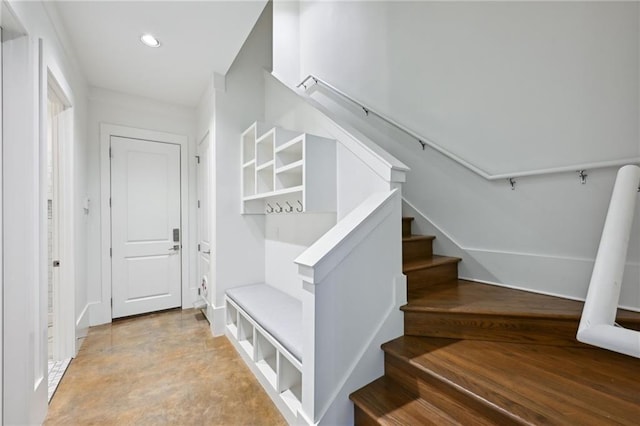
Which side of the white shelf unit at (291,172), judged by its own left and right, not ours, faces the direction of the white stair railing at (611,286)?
left

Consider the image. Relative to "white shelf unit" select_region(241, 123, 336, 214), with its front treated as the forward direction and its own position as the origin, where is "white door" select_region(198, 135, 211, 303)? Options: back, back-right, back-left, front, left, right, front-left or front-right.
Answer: right

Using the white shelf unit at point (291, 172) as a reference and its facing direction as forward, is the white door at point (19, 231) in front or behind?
in front

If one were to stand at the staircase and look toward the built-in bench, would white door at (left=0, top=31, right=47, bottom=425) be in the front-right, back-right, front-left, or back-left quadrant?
front-left

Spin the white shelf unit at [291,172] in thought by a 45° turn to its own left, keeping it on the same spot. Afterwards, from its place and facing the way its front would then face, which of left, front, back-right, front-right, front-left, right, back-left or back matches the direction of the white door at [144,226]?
back-right

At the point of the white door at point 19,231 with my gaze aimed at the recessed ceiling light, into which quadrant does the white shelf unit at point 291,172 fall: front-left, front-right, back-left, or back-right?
front-right

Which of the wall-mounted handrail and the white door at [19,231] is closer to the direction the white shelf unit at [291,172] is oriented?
the white door

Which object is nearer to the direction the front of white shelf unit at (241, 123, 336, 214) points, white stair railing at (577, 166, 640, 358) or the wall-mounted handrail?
the white stair railing

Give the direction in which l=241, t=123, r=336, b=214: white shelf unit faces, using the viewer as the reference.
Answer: facing the viewer and to the left of the viewer

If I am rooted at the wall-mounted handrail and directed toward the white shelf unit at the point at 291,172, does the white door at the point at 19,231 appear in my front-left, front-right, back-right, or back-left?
front-left

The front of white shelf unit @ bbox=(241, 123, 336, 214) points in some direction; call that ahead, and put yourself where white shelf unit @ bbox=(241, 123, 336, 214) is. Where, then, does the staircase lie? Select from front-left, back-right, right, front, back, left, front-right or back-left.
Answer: left
